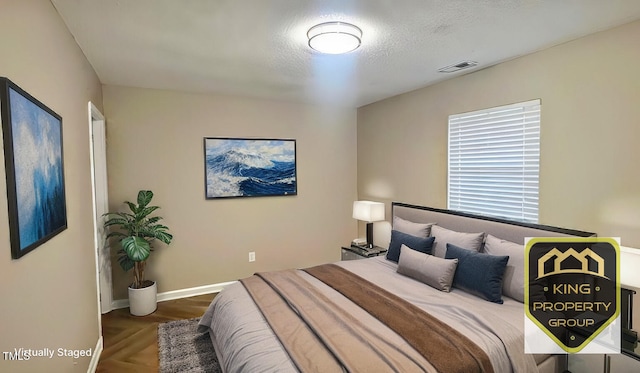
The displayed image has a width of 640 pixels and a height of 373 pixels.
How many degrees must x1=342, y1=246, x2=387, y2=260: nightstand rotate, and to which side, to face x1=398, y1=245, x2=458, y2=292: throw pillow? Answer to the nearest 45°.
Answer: approximately 90° to its left

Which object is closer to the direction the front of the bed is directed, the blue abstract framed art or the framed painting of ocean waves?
the blue abstract framed art

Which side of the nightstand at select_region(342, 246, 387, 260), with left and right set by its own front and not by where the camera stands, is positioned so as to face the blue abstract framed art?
front

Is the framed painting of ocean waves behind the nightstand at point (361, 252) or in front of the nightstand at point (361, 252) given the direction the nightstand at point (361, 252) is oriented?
in front

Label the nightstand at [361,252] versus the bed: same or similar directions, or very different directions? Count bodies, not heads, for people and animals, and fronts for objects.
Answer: same or similar directions

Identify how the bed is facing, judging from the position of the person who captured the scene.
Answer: facing the viewer and to the left of the viewer

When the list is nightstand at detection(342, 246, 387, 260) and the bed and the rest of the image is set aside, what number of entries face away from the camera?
0

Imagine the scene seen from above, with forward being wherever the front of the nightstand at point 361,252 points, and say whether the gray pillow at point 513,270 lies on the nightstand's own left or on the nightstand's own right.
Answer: on the nightstand's own left

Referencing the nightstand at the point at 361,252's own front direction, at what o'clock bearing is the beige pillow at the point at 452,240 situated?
The beige pillow is roughly at 9 o'clock from the nightstand.

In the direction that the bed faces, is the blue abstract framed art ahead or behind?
ahead

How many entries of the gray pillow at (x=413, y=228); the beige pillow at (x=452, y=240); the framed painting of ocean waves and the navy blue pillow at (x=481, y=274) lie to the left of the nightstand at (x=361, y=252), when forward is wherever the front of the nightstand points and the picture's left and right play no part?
3

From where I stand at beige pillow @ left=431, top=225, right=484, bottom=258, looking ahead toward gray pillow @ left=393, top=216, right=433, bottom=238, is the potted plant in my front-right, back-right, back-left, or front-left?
front-left
